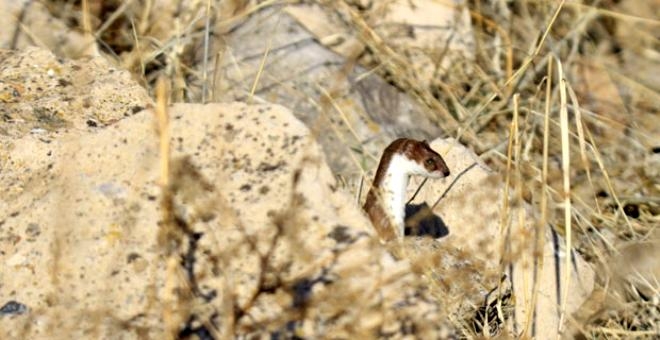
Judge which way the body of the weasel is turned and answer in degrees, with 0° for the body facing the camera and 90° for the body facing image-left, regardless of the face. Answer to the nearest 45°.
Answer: approximately 270°

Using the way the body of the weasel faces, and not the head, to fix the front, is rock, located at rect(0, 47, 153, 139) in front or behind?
behind
